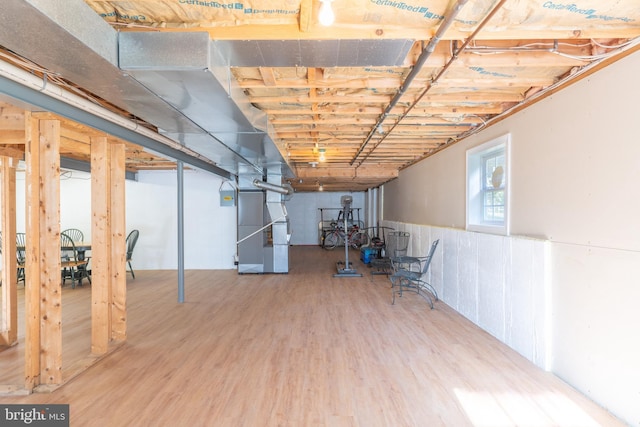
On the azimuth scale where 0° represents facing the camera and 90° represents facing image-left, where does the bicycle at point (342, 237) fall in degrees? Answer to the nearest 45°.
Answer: approximately 90°

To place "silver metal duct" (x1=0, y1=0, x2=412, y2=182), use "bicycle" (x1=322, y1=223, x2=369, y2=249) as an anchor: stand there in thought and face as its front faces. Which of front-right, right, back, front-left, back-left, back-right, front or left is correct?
left

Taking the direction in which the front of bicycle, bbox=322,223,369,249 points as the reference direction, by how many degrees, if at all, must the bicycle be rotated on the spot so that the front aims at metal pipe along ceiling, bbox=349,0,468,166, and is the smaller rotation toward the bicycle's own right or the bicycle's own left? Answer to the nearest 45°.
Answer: approximately 90° to the bicycle's own left

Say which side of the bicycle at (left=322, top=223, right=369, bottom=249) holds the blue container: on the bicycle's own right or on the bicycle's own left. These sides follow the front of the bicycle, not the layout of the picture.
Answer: on the bicycle's own left

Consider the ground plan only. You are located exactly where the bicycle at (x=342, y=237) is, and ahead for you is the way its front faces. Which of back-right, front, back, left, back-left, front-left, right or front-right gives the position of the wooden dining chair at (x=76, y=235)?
front-left

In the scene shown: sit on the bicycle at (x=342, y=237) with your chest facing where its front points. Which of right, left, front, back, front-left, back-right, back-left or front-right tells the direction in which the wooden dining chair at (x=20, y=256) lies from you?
front-left

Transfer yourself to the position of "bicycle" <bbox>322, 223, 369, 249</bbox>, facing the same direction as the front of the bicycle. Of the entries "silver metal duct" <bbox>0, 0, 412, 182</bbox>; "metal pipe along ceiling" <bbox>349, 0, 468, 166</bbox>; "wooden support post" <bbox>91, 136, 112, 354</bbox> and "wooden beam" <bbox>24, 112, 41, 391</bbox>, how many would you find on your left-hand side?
4

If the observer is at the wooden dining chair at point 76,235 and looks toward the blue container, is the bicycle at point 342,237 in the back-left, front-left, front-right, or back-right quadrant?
front-left

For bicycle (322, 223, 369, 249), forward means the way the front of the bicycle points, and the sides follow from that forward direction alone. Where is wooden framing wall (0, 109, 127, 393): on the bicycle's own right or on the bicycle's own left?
on the bicycle's own left

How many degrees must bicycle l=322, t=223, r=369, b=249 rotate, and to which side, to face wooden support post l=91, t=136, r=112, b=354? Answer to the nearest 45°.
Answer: approximately 90° to its left

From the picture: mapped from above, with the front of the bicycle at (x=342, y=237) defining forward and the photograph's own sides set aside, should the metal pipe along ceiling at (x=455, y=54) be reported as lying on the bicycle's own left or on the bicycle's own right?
on the bicycle's own left

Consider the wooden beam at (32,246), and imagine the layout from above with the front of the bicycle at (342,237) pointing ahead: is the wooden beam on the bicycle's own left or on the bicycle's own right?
on the bicycle's own left

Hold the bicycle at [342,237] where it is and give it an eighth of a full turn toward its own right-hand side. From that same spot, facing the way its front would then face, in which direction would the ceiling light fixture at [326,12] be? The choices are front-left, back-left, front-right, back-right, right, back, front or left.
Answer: back-left
